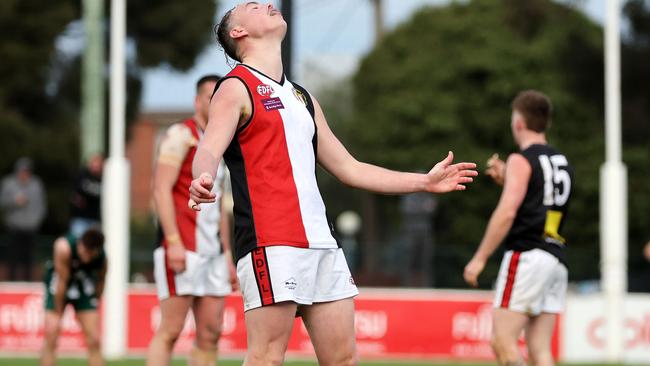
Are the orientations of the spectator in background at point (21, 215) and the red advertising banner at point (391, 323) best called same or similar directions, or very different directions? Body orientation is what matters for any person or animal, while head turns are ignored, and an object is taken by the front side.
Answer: same or similar directions

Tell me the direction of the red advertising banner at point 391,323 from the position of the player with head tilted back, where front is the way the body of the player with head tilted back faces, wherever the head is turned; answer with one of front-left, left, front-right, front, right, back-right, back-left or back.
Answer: back-left

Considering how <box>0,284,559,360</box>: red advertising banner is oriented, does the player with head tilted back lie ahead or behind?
ahead

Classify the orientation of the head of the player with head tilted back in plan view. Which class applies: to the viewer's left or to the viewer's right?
to the viewer's right

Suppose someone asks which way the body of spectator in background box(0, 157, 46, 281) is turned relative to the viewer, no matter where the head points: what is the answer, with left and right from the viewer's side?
facing the viewer

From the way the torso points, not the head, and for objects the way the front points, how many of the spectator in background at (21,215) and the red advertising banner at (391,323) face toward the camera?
2

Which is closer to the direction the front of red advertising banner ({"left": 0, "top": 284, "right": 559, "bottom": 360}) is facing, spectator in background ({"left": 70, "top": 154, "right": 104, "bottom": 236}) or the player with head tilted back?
the player with head tilted back

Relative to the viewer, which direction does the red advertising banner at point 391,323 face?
toward the camera

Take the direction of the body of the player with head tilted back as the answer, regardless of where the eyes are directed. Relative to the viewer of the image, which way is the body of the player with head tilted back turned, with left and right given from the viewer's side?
facing the viewer and to the right of the viewer

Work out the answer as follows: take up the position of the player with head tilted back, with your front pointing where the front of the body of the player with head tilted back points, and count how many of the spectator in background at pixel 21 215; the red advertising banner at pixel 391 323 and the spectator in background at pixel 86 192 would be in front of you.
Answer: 0

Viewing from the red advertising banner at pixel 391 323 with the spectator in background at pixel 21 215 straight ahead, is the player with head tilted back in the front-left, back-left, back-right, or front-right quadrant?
back-left

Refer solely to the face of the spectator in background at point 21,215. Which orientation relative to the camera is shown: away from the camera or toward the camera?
toward the camera

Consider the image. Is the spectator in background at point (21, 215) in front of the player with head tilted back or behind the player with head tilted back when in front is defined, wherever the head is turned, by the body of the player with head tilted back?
behind

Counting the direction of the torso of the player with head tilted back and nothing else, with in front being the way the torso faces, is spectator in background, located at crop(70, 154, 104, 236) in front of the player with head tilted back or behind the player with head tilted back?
behind
